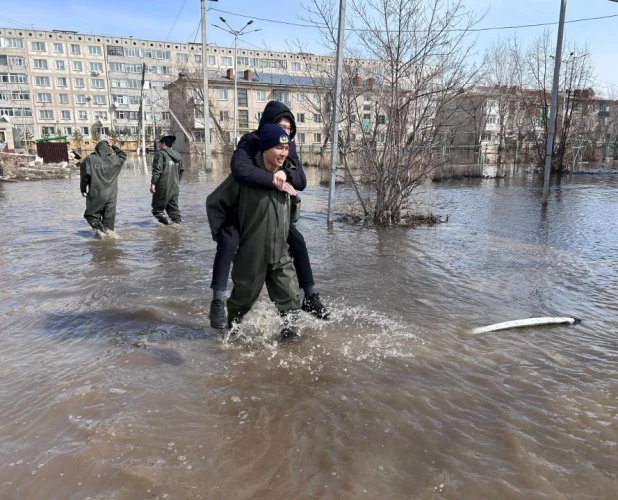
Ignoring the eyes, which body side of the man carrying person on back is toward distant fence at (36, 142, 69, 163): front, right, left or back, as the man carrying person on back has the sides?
back

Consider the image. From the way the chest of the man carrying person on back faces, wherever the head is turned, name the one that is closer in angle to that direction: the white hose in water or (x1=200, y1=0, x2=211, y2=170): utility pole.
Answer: the white hose in water

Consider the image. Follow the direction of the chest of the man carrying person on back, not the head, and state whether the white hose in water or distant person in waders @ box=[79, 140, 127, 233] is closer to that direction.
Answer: the white hose in water

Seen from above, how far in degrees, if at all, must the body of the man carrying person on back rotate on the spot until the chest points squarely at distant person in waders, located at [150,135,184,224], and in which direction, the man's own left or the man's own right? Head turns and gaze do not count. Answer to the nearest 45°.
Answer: approximately 135° to the man's own left

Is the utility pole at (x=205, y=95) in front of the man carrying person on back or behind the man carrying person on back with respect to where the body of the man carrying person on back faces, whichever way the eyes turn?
behind

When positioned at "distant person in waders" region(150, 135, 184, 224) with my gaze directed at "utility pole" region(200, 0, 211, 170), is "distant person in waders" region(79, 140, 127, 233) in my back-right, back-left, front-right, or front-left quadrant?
back-left

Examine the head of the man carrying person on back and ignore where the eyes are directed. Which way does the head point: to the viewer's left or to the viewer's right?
to the viewer's right

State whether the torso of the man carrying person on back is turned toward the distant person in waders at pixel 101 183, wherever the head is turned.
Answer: no

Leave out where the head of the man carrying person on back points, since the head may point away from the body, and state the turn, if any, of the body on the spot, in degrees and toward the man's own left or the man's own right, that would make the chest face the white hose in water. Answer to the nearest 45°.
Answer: approximately 45° to the man's own left

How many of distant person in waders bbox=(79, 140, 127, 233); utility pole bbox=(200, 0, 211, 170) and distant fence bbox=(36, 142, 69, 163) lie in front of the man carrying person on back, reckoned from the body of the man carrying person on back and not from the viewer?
0
